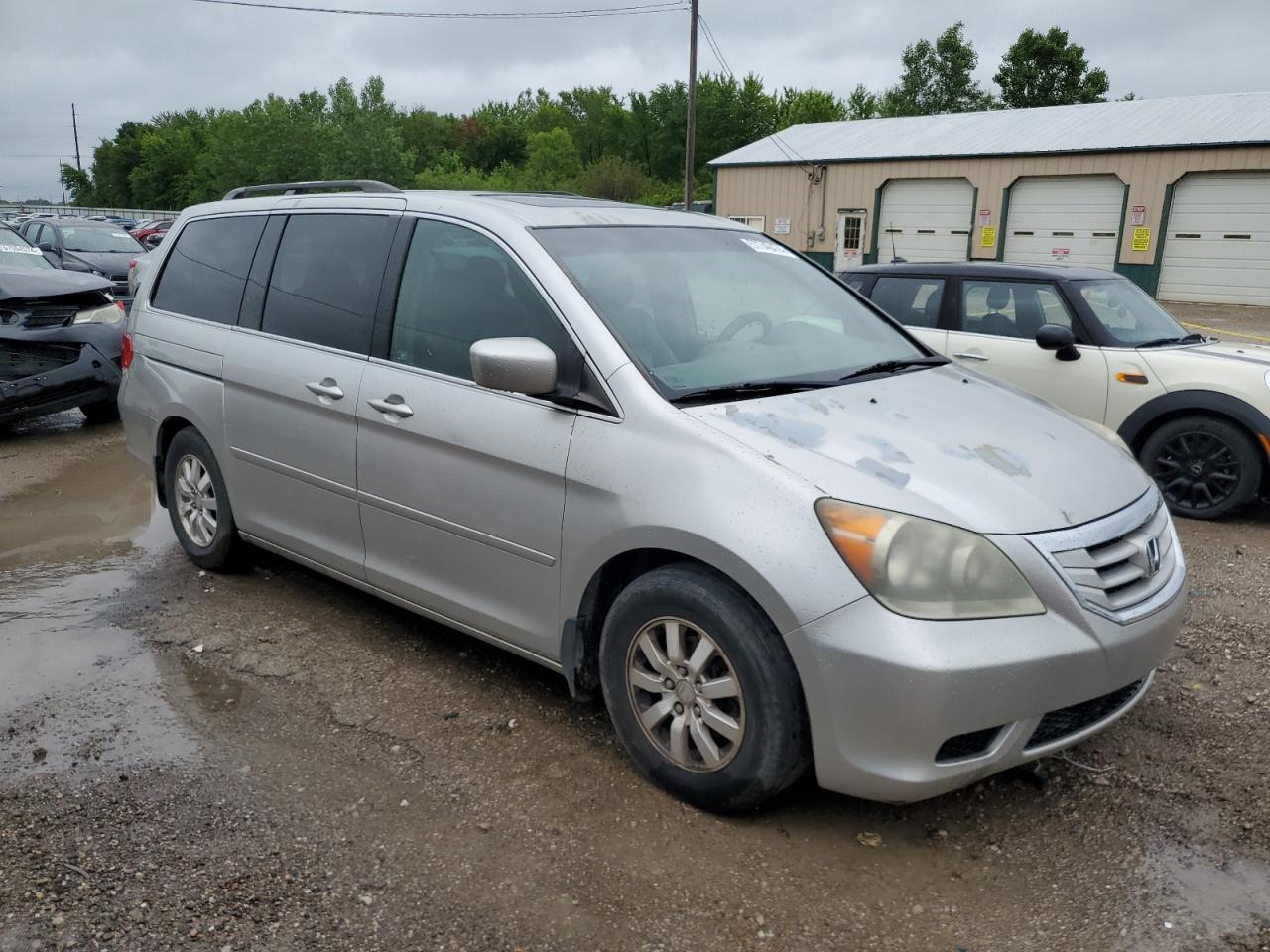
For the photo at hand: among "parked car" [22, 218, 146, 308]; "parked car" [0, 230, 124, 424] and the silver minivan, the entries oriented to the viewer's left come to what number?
0

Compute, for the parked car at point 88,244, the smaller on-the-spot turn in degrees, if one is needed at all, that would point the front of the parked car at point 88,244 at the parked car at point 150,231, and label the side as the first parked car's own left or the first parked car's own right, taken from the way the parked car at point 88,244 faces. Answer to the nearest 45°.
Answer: approximately 135° to the first parked car's own left

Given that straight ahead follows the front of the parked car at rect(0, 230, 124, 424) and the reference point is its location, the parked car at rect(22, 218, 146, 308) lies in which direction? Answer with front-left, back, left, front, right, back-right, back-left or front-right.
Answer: back-left

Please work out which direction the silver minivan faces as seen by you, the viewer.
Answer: facing the viewer and to the right of the viewer

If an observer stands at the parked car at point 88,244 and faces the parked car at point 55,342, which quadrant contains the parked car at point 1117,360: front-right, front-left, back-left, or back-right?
front-left

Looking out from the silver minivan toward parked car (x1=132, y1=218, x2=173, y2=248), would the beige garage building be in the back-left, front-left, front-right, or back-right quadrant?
front-right

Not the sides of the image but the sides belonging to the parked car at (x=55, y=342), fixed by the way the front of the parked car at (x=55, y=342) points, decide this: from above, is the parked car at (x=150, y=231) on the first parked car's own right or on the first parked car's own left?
on the first parked car's own left

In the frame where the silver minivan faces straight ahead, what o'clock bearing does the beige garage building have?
The beige garage building is roughly at 8 o'clock from the silver minivan.

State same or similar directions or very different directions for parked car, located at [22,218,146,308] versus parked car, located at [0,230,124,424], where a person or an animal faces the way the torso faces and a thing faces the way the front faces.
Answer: same or similar directions

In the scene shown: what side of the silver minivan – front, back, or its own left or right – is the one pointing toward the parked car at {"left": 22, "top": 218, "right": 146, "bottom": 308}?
back

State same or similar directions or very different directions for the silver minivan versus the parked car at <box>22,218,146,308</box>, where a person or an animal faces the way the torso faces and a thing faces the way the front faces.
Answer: same or similar directions

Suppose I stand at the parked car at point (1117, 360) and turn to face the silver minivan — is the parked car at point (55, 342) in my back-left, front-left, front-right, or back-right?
front-right
